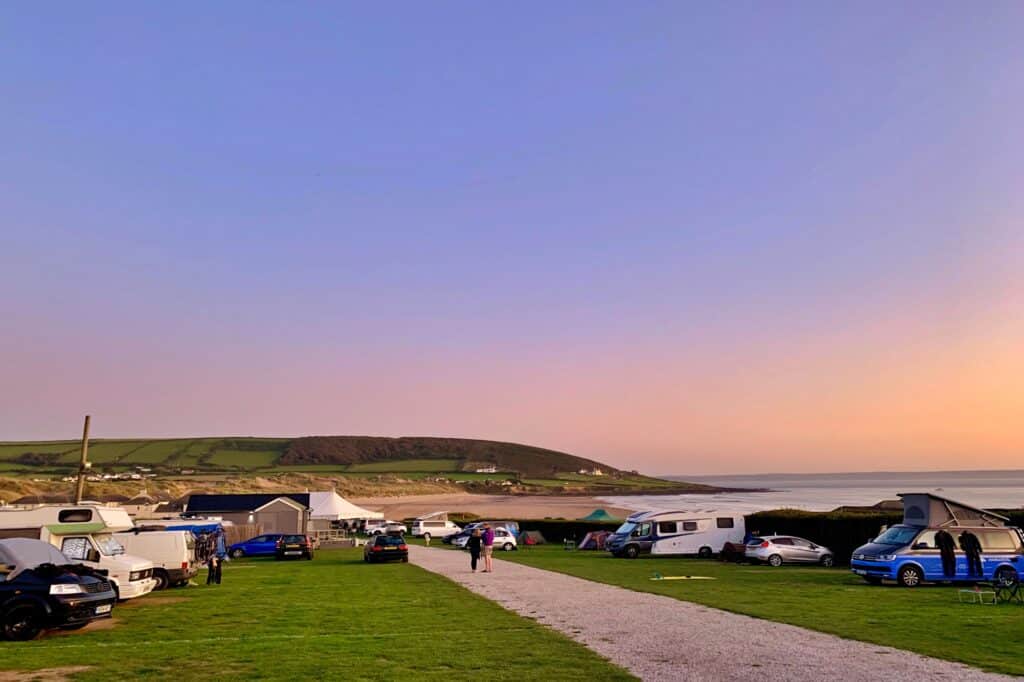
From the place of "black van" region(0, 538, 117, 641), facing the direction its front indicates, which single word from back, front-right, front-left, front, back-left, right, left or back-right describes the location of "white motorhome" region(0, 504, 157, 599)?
back-left

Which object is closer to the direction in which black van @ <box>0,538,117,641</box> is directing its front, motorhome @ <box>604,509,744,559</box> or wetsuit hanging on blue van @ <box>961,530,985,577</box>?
the wetsuit hanging on blue van

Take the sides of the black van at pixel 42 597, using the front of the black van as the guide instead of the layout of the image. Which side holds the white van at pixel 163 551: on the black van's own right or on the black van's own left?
on the black van's own left

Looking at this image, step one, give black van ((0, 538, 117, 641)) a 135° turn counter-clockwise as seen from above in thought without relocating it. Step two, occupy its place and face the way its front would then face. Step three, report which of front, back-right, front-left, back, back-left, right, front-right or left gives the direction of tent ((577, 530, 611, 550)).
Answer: front-right

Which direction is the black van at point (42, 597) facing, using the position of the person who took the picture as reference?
facing the viewer and to the right of the viewer

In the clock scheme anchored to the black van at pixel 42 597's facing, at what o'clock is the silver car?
The silver car is roughly at 10 o'clock from the black van.

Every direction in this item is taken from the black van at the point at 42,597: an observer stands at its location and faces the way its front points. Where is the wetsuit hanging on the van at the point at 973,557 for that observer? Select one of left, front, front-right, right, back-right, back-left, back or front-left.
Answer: front-left

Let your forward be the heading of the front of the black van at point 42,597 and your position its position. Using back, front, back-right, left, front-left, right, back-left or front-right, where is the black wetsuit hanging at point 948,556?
front-left

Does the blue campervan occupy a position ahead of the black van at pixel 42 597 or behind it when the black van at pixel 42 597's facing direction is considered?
ahead

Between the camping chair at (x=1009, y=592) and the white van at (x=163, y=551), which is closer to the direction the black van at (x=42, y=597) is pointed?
the camping chair

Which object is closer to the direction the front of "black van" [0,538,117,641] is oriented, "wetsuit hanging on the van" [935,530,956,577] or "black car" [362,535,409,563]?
the wetsuit hanging on the van

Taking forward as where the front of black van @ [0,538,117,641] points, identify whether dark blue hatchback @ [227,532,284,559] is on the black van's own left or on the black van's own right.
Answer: on the black van's own left

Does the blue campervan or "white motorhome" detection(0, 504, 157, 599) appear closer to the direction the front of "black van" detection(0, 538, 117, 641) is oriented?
the blue campervan

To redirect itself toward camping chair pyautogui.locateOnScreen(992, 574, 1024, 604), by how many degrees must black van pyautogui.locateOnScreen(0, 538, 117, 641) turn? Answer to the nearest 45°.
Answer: approximately 45° to its left

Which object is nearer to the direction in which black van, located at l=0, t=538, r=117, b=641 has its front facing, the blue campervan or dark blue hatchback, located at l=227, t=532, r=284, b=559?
the blue campervan

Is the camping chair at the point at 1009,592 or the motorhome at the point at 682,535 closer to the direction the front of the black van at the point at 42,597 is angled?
the camping chair
